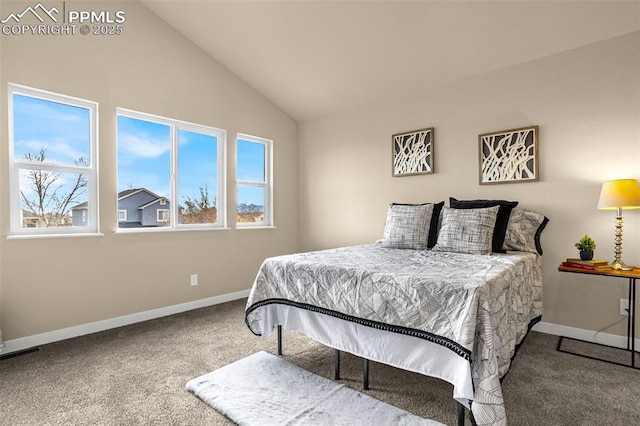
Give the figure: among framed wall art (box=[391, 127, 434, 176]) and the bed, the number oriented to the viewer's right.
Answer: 0

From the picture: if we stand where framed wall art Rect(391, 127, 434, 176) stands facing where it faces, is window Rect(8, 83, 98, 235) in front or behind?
in front

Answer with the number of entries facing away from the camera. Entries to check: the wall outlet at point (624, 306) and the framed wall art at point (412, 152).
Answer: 0

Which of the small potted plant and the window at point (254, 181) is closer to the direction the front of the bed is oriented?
the window

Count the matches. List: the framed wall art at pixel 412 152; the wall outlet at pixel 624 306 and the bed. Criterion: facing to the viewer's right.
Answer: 0

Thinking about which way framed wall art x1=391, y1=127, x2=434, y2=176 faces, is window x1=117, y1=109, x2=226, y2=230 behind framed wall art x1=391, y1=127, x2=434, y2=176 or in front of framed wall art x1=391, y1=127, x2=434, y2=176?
in front

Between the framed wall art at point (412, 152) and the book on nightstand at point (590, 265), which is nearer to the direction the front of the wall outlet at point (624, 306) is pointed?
the book on nightstand

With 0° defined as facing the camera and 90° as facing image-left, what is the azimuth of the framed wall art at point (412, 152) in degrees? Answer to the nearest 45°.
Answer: approximately 45°

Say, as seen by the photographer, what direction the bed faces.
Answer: facing the viewer and to the left of the viewer

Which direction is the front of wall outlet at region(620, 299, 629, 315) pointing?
toward the camera
